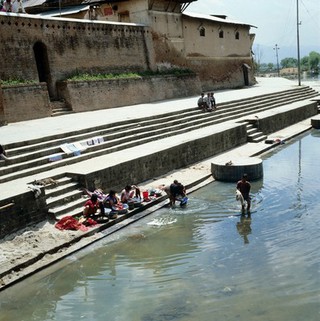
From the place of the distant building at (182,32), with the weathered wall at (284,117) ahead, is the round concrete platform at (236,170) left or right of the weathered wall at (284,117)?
right

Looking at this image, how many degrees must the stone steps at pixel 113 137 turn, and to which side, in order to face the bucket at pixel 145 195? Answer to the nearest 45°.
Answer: approximately 45° to its right

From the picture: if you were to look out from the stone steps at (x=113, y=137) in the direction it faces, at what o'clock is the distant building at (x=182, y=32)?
The distant building is roughly at 8 o'clock from the stone steps.

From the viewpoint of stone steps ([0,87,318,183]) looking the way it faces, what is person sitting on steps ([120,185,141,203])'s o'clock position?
The person sitting on steps is roughly at 1 o'clock from the stone steps.

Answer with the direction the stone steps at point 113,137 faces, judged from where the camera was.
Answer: facing the viewer and to the right of the viewer

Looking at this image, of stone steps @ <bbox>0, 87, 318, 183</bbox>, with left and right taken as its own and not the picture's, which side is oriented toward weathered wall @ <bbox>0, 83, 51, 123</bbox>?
back

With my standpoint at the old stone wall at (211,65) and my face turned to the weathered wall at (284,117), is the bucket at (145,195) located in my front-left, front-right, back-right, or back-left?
front-right

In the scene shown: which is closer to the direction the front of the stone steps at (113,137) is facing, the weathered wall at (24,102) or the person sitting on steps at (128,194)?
the person sitting on steps

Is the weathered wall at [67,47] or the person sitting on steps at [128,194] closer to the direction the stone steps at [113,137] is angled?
the person sitting on steps

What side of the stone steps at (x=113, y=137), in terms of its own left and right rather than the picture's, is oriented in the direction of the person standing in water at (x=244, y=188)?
front
